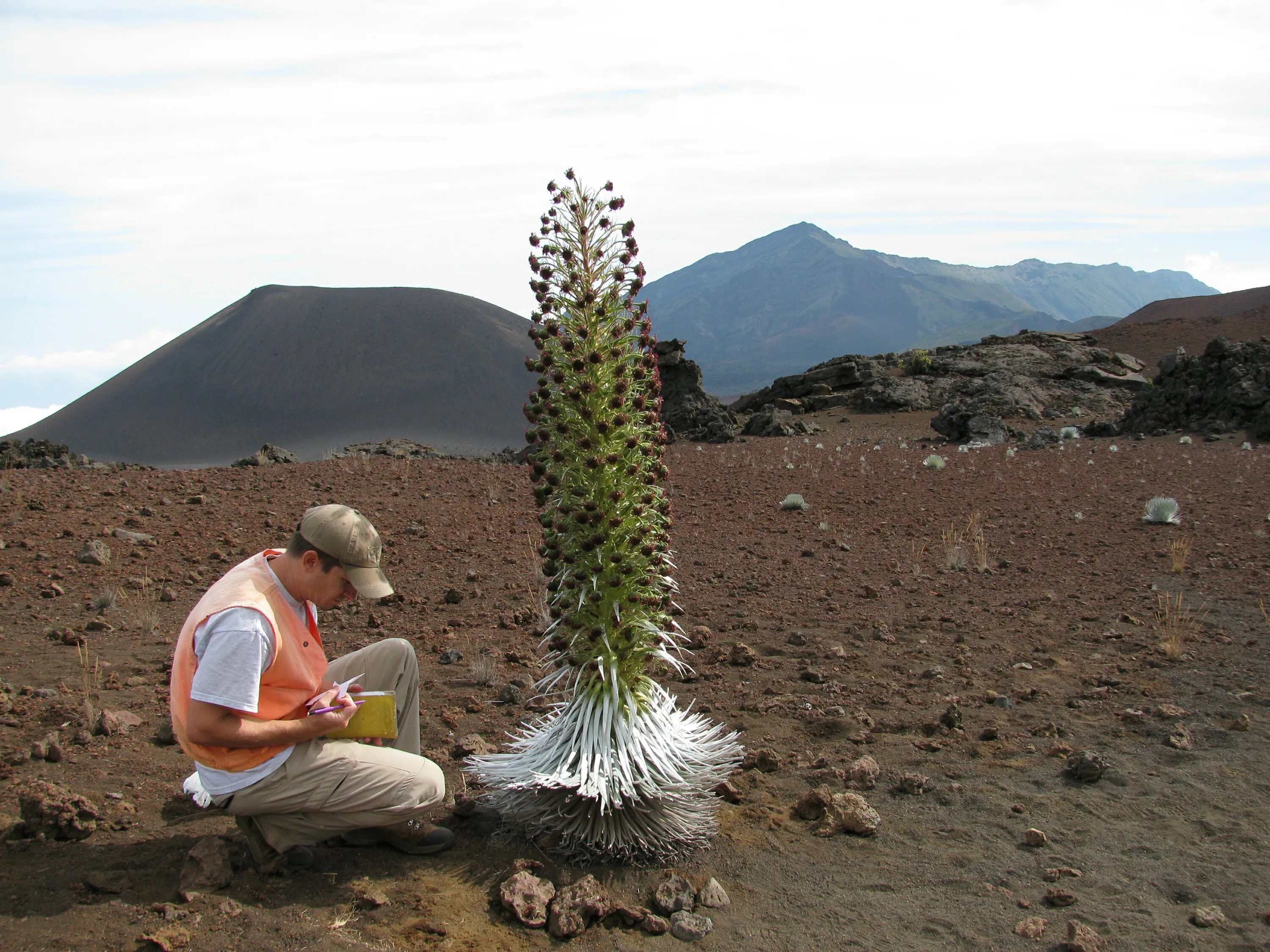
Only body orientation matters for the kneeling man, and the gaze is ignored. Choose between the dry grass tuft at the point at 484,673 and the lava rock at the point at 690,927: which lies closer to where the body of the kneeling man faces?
the lava rock

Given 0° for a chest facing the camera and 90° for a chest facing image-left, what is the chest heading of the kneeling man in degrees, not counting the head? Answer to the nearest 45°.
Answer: approximately 270°

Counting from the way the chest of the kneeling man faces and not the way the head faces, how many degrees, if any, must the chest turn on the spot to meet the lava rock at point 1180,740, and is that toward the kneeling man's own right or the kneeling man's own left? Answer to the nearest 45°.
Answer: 0° — they already face it

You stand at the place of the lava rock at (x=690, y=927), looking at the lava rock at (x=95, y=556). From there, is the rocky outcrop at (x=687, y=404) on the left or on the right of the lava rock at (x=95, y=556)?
right

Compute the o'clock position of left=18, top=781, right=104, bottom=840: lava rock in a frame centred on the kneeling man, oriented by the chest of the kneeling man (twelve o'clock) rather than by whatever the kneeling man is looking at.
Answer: The lava rock is roughly at 7 o'clock from the kneeling man.
